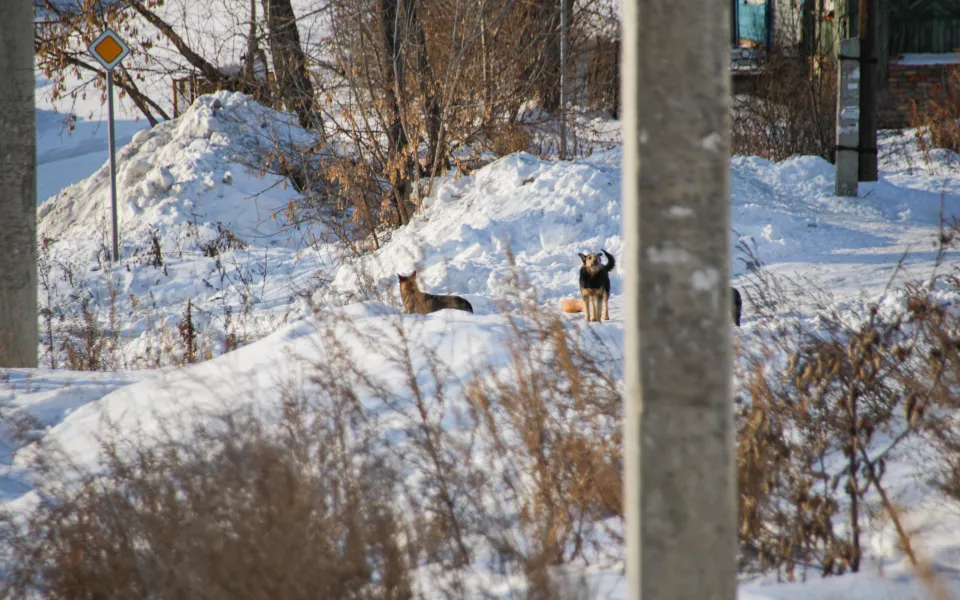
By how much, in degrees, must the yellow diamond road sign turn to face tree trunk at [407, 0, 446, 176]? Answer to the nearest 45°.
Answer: approximately 90° to its left

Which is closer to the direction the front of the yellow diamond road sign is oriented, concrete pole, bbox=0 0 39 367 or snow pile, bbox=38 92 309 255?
the concrete pole

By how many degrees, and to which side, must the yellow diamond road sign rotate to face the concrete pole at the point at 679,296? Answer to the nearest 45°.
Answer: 0° — it already faces it

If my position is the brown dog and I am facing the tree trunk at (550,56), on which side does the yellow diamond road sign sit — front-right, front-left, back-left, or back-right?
front-left

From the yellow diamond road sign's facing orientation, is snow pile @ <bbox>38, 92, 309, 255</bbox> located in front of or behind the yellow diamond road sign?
behind

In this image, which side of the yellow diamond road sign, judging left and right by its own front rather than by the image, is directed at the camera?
front

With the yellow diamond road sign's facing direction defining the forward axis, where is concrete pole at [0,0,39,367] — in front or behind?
in front

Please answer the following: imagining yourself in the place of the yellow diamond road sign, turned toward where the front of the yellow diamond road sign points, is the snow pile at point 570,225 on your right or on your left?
on your left

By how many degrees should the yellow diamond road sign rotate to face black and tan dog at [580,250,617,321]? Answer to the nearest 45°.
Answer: approximately 45° to its left
